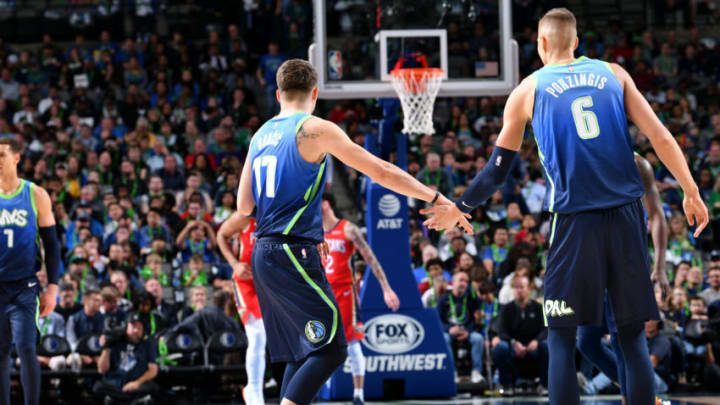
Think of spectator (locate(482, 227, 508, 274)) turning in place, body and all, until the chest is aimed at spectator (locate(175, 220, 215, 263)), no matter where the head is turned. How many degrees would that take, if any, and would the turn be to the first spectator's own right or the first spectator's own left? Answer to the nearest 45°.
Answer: approximately 90° to the first spectator's own right

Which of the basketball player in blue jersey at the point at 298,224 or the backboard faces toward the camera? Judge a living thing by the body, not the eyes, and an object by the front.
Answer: the backboard

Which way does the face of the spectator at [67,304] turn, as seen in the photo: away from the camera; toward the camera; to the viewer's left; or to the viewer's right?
toward the camera

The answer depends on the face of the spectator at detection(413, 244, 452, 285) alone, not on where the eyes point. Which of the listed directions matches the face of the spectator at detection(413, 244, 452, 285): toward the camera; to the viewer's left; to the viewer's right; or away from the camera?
toward the camera

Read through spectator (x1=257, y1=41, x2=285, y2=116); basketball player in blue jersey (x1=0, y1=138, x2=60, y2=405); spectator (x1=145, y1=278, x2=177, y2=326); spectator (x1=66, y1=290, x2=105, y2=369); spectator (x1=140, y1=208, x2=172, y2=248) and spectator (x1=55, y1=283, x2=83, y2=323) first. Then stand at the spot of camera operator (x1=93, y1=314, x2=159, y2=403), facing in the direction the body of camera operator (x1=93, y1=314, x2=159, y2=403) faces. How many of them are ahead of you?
1

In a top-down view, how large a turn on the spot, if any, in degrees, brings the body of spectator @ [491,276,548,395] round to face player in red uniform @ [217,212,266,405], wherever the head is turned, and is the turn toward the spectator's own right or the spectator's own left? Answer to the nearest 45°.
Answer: approximately 45° to the spectator's own right

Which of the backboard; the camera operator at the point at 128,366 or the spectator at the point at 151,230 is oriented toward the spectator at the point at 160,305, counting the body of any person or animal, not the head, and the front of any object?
the spectator at the point at 151,230

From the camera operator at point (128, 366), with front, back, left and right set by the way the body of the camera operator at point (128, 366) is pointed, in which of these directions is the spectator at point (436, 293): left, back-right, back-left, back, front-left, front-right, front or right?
left

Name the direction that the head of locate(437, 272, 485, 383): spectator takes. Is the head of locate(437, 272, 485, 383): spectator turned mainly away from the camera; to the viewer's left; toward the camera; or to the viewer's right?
toward the camera

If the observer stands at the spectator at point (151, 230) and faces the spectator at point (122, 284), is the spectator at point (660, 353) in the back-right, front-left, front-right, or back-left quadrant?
front-left

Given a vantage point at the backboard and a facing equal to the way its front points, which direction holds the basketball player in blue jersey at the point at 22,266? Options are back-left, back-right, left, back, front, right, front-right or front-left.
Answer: front-right

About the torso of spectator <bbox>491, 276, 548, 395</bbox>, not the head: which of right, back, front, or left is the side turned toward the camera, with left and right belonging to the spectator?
front

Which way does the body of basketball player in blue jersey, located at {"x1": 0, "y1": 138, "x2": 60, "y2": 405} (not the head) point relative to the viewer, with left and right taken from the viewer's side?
facing the viewer

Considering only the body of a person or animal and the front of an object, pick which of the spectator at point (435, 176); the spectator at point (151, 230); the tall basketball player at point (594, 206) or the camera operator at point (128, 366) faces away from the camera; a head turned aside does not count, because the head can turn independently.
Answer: the tall basketball player
